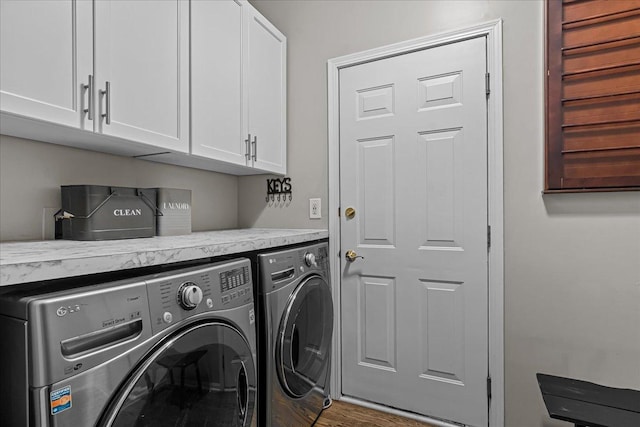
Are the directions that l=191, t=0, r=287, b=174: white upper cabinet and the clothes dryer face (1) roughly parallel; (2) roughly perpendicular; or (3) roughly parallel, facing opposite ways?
roughly parallel

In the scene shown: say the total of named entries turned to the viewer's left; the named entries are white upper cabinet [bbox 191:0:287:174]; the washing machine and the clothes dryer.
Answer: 0

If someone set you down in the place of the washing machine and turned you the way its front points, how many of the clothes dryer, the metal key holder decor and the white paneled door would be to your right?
0

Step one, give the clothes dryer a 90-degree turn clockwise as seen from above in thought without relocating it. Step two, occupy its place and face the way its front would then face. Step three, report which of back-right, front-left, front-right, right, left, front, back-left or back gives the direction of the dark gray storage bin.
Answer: front-right

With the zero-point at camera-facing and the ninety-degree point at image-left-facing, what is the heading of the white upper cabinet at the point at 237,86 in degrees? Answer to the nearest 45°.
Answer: approximately 315°

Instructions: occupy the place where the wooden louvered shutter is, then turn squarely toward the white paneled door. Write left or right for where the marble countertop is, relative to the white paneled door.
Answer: left

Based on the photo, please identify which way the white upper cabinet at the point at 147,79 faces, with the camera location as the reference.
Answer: facing the viewer and to the right of the viewer

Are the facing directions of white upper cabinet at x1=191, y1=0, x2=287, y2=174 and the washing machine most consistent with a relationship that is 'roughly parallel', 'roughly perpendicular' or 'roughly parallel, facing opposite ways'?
roughly parallel

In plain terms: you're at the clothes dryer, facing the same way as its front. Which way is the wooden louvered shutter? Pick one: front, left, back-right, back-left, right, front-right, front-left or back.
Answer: front-left

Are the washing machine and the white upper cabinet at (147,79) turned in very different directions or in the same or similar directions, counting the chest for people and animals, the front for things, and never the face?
same or similar directions
